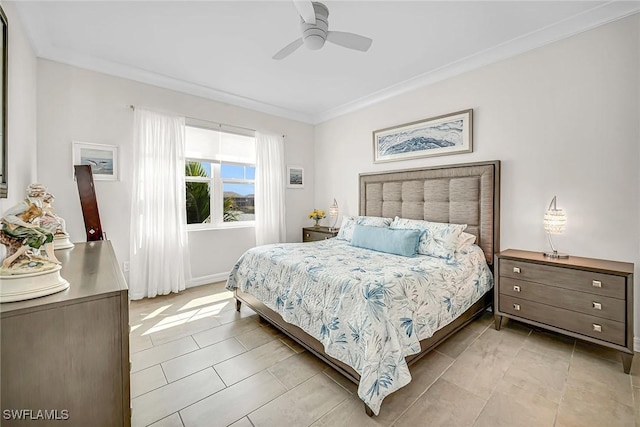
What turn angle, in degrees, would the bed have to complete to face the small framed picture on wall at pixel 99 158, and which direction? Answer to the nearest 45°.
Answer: approximately 45° to its right

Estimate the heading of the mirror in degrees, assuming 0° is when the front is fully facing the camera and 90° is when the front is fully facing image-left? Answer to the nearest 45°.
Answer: approximately 270°

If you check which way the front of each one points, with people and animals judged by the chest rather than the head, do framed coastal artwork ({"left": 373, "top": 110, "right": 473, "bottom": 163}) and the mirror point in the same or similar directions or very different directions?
very different directions

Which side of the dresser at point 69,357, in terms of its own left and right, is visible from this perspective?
right

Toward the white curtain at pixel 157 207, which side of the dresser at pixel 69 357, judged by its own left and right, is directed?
left

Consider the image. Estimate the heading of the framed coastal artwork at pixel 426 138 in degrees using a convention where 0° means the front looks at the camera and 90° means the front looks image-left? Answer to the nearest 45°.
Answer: approximately 45°

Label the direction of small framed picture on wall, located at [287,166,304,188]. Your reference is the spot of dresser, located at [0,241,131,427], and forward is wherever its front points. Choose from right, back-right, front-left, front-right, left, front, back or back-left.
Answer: front-left

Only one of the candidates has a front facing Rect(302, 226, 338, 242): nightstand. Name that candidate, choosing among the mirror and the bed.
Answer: the mirror

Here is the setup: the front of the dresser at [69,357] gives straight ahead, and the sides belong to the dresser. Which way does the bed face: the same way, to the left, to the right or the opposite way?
the opposite way

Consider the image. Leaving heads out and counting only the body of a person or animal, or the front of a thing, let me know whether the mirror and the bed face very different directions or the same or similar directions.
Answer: very different directions

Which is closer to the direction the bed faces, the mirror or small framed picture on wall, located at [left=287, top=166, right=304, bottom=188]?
the mirror

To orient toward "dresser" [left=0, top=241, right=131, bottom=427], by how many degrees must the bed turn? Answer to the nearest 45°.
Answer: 0° — it already faces it

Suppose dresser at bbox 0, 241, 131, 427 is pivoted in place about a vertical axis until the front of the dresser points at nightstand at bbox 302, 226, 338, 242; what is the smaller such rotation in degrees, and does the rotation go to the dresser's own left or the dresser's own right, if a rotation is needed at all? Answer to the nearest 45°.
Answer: approximately 45° to the dresser's own left

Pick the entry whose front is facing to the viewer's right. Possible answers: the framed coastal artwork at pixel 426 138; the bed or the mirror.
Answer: the mirror
